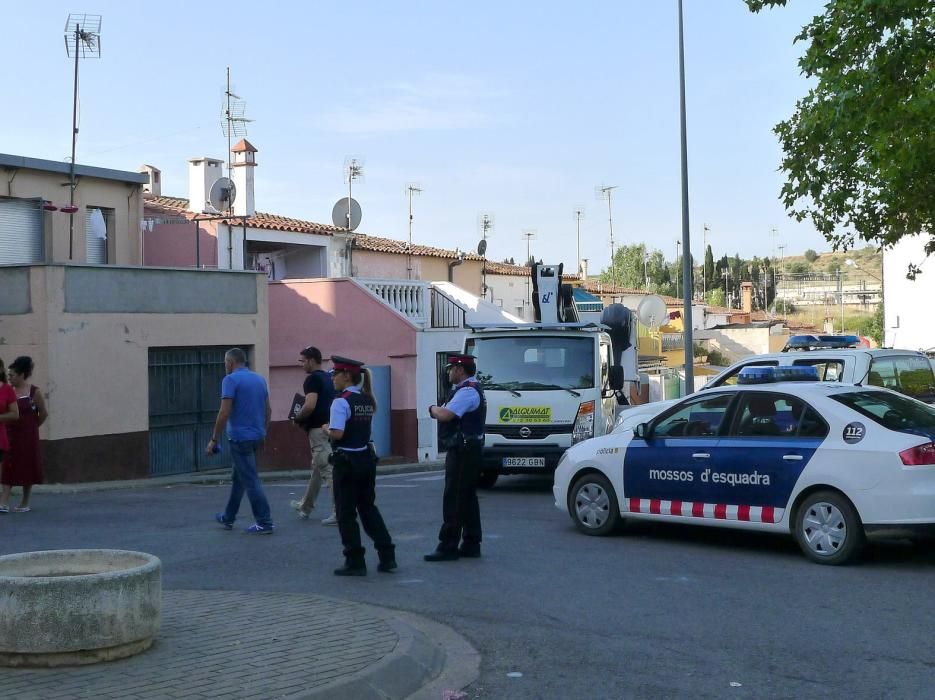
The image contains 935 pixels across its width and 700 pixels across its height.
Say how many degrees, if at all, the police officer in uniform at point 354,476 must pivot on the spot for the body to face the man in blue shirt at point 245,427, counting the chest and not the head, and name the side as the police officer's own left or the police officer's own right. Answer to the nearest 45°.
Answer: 0° — they already face them

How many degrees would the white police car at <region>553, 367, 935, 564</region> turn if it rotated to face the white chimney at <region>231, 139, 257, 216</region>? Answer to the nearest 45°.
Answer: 0° — it already faces it

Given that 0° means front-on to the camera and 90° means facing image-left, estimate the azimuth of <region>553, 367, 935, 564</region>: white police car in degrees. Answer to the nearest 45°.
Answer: approximately 135°

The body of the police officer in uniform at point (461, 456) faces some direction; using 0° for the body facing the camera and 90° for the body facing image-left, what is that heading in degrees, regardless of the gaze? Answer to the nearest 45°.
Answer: approximately 90°

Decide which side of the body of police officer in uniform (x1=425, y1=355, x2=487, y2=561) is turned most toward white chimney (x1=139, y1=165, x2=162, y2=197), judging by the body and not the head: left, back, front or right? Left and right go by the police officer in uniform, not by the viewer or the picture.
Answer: right

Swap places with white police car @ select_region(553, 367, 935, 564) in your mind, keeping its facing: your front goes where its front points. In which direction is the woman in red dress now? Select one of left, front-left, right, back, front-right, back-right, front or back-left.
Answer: front-left

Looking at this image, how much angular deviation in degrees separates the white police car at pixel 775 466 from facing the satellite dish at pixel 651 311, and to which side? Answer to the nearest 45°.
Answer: approximately 45° to its right

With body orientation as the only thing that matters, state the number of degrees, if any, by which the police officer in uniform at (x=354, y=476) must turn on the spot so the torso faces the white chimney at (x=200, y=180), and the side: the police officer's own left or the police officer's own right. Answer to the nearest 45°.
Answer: approximately 45° to the police officer's own right

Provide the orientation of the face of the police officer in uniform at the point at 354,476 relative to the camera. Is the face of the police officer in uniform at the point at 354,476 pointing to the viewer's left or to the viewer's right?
to the viewer's left

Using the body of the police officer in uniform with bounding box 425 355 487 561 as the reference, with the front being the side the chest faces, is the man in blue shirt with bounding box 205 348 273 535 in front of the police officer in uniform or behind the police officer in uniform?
in front

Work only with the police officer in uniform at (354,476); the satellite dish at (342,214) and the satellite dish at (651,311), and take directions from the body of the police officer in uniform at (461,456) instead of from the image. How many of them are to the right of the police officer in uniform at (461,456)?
2

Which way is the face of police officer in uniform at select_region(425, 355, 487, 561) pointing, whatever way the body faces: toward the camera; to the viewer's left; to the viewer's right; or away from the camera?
to the viewer's left

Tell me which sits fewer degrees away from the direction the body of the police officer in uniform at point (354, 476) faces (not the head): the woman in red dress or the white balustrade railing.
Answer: the woman in red dress

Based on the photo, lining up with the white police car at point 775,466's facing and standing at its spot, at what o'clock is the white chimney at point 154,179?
The white chimney is roughly at 12 o'clock from the white police car.

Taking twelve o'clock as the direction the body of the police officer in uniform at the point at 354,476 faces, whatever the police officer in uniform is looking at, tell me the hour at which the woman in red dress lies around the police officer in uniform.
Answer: The woman in red dress is roughly at 12 o'clock from the police officer in uniform.

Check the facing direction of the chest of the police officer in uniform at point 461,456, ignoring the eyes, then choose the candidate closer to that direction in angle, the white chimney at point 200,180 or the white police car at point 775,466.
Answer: the white chimney

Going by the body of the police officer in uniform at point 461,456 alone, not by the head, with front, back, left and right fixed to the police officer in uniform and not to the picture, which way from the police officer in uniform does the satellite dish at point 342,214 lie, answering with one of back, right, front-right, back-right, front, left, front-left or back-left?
right
